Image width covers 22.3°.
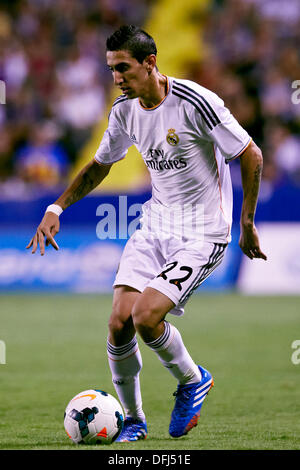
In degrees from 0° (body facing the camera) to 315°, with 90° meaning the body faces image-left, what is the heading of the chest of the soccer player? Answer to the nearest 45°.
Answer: approximately 45°

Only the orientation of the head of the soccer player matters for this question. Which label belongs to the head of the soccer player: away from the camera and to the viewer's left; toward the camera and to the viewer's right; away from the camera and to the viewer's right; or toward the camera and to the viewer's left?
toward the camera and to the viewer's left
